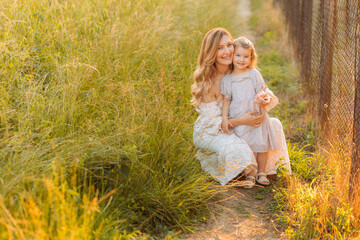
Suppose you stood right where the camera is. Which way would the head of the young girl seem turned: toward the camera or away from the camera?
toward the camera

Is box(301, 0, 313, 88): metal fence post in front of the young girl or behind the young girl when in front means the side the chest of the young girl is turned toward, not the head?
behind

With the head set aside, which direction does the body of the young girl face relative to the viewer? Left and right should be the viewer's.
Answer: facing the viewer

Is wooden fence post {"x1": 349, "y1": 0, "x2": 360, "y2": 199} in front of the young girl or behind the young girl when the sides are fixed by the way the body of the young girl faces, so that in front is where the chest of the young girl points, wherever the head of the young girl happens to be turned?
in front

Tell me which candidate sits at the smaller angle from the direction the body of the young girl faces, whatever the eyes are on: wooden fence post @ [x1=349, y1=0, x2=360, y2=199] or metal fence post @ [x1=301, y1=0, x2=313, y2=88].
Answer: the wooden fence post
